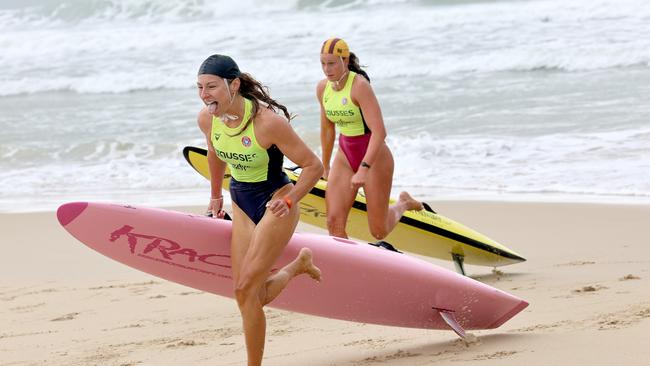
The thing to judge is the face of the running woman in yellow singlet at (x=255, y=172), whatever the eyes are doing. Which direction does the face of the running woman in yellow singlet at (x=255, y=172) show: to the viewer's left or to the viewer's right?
to the viewer's left

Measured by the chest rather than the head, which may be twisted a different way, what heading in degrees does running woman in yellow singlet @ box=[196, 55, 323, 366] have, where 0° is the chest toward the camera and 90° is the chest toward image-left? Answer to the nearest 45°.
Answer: approximately 45°

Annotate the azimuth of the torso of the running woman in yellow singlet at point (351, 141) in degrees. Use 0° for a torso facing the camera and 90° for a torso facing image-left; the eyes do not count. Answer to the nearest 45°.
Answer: approximately 45°
